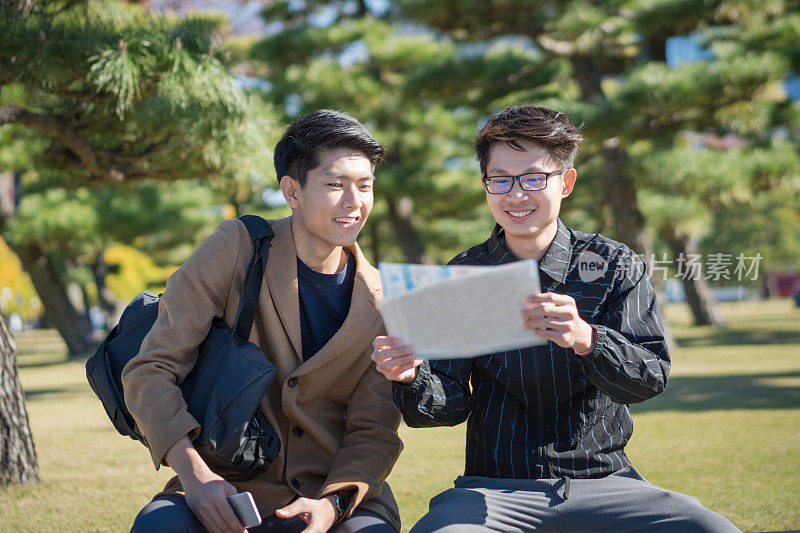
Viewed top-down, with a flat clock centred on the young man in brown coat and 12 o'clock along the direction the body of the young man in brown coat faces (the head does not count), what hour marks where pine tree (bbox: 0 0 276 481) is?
The pine tree is roughly at 7 o'clock from the young man in brown coat.

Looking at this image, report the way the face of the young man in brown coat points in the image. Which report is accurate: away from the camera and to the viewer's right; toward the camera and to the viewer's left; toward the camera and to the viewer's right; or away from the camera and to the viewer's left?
toward the camera and to the viewer's right

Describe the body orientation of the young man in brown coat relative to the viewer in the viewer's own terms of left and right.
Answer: facing the viewer and to the right of the viewer

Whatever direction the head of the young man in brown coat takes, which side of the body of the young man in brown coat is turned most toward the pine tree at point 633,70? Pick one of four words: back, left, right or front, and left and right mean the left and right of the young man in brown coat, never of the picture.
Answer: left
